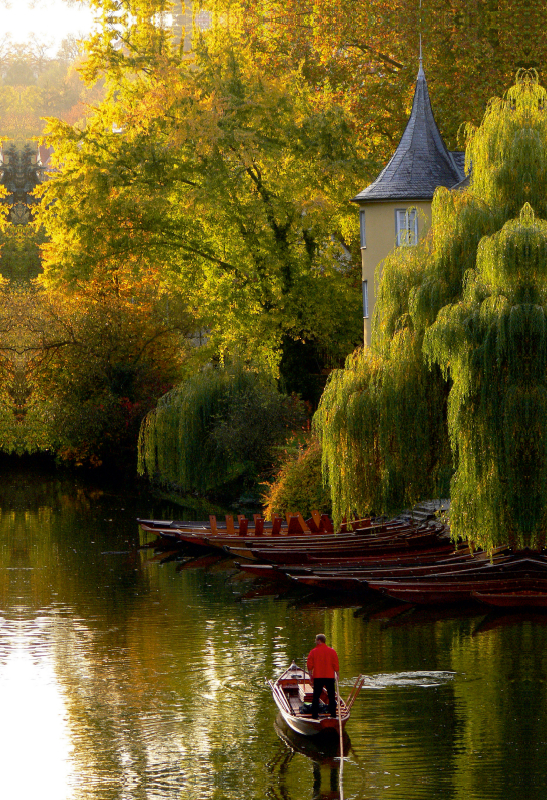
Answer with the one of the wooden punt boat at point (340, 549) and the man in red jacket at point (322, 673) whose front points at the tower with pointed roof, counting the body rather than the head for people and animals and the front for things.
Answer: the man in red jacket

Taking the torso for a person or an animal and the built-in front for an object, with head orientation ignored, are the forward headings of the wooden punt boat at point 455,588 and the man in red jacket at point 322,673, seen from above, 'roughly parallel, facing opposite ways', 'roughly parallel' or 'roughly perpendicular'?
roughly perpendicular

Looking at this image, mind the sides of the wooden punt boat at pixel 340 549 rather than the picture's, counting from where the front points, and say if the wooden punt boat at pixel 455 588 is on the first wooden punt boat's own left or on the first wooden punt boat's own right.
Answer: on the first wooden punt boat's own left

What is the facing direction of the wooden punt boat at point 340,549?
to the viewer's left

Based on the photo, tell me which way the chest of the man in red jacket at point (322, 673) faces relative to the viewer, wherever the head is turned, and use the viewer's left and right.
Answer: facing away from the viewer

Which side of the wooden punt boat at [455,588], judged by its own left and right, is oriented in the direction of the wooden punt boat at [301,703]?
left

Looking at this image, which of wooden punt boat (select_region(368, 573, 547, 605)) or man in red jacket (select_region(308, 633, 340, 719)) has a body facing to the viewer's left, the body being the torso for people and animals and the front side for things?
the wooden punt boat

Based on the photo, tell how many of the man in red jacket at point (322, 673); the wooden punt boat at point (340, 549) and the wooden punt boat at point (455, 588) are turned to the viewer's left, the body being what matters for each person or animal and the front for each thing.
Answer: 2

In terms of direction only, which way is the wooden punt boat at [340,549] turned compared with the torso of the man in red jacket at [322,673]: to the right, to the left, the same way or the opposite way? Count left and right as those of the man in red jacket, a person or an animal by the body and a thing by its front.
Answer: to the left

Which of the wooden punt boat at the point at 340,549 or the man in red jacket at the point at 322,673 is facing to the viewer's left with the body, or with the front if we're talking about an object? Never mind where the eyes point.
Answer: the wooden punt boat

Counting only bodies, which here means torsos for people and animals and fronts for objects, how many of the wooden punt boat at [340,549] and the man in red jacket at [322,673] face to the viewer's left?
1

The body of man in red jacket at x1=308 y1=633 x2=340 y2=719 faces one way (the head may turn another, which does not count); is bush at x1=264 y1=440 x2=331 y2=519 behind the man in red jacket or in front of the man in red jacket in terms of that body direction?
in front

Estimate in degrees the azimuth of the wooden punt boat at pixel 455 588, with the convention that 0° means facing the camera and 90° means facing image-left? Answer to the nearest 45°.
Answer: approximately 90°

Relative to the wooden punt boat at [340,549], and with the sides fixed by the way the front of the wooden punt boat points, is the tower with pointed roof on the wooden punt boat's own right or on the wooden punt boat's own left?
on the wooden punt boat's own right
